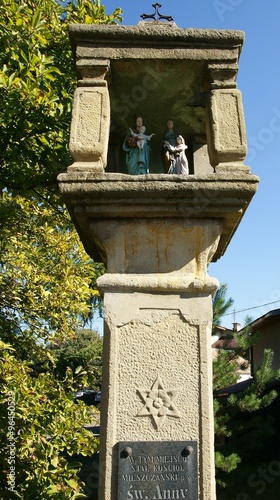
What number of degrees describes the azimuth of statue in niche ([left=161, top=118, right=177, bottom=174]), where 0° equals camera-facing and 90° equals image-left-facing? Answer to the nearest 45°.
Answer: approximately 0°
